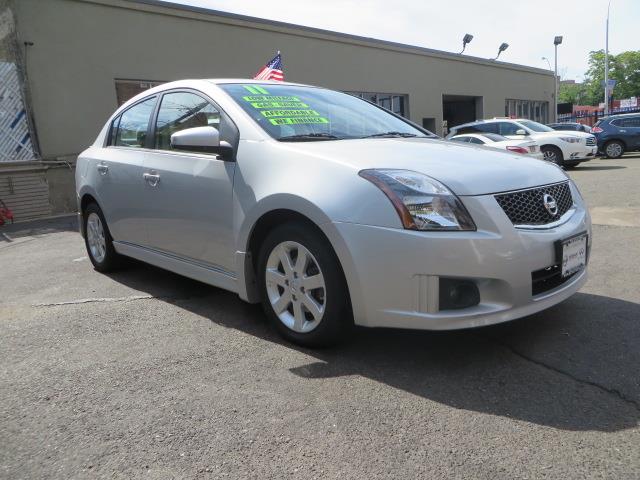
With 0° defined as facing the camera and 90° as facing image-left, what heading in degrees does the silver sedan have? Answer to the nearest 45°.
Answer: approximately 315°

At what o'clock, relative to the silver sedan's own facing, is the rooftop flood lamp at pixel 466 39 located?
The rooftop flood lamp is roughly at 8 o'clock from the silver sedan.

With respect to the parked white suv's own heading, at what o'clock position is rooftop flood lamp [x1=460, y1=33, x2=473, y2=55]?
The rooftop flood lamp is roughly at 7 o'clock from the parked white suv.

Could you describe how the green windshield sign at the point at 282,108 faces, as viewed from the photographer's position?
facing the viewer and to the right of the viewer

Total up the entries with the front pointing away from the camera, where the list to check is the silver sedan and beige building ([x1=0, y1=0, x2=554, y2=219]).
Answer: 0

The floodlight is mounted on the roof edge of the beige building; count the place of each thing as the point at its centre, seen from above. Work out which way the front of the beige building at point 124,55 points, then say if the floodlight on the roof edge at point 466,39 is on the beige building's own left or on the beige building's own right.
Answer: on the beige building's own left

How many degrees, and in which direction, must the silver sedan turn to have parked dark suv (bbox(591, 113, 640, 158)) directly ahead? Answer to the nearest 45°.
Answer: approximately 90° to its left

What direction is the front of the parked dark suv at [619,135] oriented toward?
to the viewer's right
